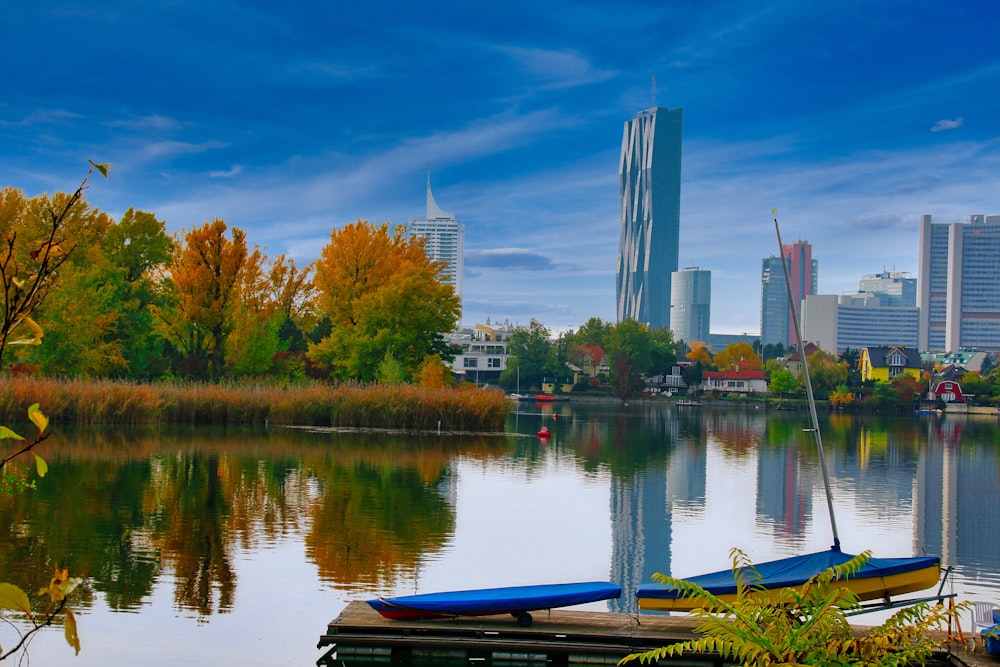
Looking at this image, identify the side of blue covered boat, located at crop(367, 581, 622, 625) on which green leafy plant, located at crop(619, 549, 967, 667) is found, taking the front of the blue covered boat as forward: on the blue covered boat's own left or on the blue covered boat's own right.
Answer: on the blue covered boat's own left

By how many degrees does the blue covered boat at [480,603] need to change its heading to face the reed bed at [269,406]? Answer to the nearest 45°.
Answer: approximately 90° to its right

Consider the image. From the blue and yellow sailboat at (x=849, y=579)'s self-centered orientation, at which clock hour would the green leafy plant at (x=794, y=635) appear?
The green leafy plant is roughly at 3 o'clock from the blue and yellow sailboat.

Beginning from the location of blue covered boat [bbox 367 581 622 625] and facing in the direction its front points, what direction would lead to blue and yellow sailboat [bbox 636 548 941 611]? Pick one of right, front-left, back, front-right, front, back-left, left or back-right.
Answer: back

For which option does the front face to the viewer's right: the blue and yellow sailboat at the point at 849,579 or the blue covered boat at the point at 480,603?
the blue and yellow sailboat at the point at 849,579

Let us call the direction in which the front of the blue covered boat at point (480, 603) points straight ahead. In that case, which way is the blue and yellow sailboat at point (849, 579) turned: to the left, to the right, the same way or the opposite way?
the opposite way

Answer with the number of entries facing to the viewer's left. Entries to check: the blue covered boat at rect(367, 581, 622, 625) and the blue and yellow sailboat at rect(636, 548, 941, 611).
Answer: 1

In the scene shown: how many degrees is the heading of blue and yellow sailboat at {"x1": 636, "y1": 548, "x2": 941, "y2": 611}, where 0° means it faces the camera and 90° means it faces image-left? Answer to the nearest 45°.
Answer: approximately 270°

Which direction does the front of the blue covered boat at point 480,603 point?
to the viewer's left

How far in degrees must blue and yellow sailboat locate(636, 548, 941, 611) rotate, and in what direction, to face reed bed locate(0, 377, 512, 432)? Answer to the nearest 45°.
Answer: approximately 135° to its left
